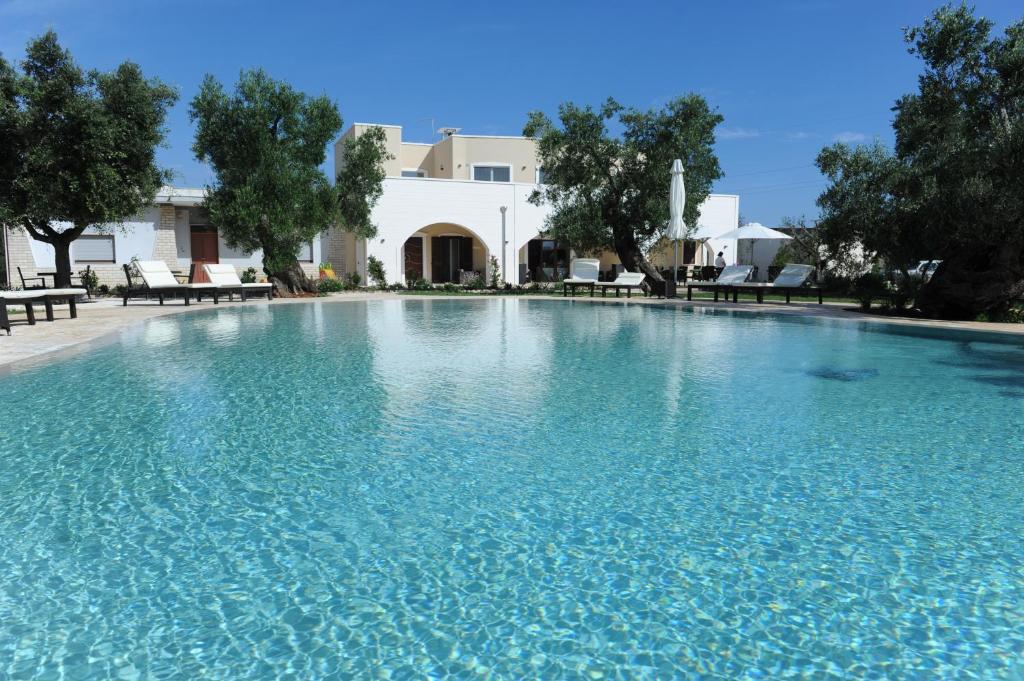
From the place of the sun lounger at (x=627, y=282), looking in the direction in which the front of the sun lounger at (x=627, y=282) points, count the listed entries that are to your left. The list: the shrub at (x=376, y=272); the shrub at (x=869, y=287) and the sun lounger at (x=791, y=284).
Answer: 2

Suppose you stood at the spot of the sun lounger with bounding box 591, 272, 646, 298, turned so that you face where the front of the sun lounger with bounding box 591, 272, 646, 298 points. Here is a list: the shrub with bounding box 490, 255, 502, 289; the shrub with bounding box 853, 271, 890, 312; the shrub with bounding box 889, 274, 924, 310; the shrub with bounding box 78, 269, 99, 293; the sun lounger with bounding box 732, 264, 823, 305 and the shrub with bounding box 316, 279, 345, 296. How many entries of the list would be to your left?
3

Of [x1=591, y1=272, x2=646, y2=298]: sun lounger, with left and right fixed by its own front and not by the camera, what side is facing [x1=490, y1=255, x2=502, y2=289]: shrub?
right

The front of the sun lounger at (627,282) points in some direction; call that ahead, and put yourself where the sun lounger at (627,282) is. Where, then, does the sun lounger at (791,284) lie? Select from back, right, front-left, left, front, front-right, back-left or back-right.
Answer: left

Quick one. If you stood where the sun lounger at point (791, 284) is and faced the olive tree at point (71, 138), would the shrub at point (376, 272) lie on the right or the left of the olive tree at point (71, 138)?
right

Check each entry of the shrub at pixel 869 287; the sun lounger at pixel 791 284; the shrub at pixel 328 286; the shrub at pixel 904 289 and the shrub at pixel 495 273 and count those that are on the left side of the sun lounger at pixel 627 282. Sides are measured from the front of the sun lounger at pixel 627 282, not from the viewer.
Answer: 3

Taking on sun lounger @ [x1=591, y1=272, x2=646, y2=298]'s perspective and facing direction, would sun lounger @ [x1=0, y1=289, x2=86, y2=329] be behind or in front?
in front

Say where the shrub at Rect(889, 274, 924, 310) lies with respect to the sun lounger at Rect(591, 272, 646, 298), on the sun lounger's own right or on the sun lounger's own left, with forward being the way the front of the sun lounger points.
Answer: on the sun lounger's own left

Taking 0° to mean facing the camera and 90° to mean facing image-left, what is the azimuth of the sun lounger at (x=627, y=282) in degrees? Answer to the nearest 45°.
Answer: approximately 45°

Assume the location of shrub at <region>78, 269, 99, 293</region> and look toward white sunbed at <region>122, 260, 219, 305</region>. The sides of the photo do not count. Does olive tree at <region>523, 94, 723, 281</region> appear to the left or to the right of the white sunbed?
left

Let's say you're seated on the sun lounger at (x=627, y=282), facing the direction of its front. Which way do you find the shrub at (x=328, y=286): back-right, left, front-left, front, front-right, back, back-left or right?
front-right

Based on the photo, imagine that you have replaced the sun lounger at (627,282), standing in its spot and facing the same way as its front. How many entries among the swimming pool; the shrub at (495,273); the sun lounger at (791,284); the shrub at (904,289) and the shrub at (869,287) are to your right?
1

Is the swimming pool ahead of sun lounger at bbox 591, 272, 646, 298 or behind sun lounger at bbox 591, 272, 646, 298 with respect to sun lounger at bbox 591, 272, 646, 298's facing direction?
ahead
